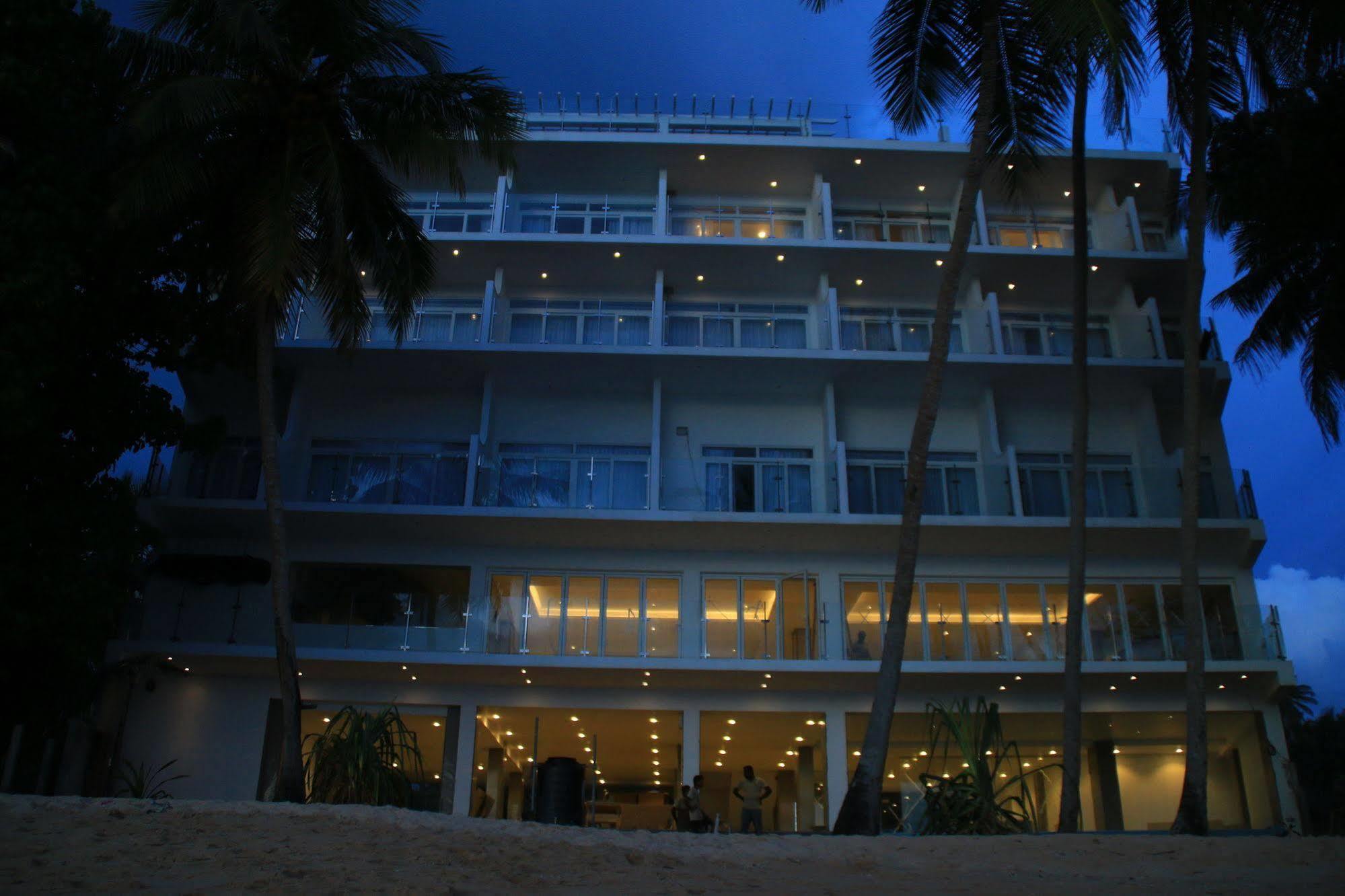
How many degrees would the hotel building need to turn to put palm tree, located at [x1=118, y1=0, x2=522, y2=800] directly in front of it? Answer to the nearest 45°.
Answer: approximately 45° to its right

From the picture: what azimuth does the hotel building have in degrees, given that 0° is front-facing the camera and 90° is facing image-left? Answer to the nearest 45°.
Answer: approximately 0°
